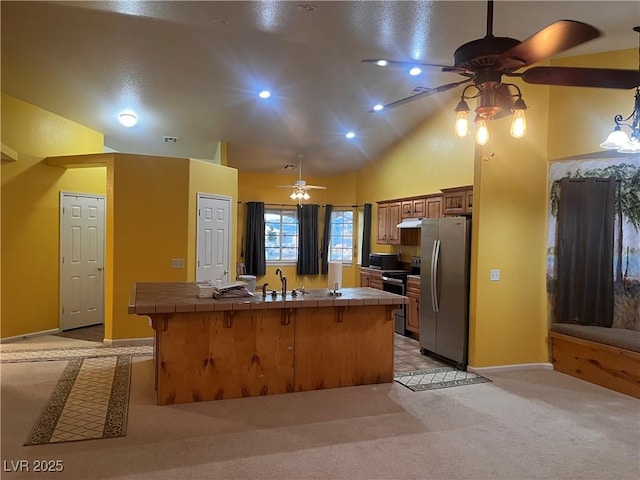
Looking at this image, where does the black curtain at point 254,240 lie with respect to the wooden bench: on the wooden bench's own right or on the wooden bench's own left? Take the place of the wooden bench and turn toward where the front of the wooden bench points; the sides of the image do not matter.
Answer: on the wooden bench's own right

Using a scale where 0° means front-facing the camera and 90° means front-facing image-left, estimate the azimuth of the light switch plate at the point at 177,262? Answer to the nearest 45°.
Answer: approximately 0°

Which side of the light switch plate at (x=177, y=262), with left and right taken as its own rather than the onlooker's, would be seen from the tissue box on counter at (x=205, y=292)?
front

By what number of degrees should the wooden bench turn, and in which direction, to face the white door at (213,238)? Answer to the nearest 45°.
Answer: approximately 45° to its right

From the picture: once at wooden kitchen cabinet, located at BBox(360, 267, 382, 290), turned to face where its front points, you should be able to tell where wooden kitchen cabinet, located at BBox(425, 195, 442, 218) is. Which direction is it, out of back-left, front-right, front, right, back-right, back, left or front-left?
left

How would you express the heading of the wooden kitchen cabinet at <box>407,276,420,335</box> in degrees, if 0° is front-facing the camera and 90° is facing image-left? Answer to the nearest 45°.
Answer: approximately 45°

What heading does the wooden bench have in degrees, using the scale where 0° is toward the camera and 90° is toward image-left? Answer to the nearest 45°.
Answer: approximately 45°

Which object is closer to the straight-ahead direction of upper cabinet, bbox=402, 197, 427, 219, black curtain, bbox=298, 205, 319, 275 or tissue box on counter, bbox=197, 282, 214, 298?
the tissue box on counter
